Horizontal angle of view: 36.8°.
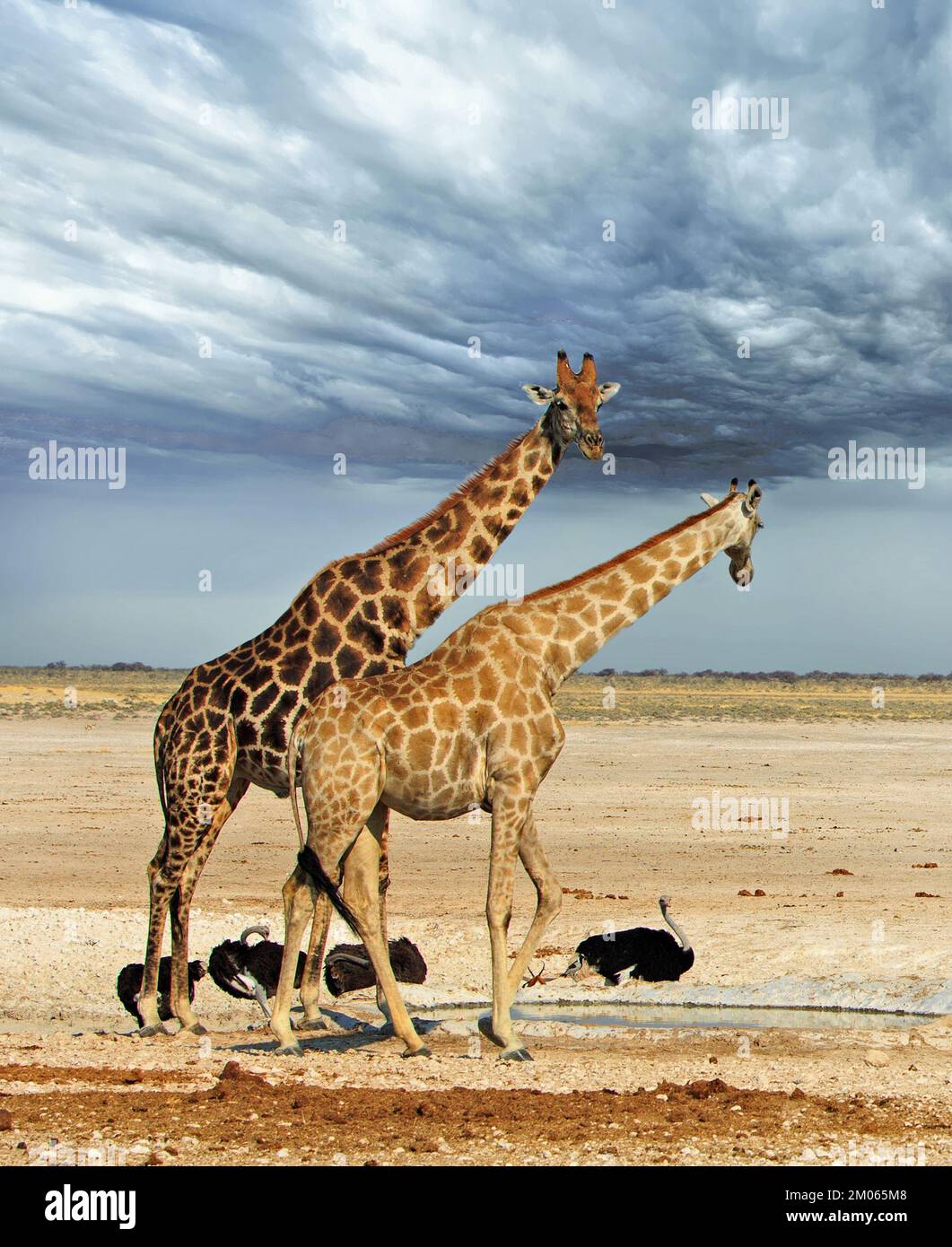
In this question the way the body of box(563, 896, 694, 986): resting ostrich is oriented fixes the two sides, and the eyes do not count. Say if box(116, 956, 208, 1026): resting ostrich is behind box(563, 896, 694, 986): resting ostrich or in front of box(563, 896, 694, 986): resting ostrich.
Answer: behind

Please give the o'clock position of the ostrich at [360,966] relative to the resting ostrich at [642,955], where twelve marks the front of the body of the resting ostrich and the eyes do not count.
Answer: The ostrich is roughly at 5 o'clock from the resting ostrich.

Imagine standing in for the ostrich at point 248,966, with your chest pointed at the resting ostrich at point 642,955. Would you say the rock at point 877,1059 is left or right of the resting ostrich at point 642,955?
right

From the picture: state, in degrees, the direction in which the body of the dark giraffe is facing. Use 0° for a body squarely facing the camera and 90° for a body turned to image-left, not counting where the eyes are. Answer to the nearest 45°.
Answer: approximately 270°

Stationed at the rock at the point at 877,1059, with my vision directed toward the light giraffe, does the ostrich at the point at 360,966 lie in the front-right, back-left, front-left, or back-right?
front-right

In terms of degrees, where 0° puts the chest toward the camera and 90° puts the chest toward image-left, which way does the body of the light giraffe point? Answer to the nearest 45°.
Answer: approximately 270°

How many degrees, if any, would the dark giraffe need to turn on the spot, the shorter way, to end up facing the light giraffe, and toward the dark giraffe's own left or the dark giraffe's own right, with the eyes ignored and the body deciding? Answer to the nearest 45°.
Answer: approximately 45° to the dark giraffe's own right

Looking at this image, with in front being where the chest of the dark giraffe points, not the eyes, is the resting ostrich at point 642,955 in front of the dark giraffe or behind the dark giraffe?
in front

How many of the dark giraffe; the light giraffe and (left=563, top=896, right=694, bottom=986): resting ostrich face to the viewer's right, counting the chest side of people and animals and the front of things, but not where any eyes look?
3

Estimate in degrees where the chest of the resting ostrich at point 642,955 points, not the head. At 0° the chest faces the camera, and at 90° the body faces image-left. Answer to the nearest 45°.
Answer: approximately 270°

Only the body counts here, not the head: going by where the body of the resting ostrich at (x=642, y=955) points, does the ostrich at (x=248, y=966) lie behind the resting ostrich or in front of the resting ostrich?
behind

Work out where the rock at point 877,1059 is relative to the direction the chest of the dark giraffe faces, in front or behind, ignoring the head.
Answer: in front

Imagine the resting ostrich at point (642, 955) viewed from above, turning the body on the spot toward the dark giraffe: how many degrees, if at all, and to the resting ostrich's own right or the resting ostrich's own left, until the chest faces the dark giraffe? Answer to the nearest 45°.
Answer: approximately 135° to the resting ostrich's own right
